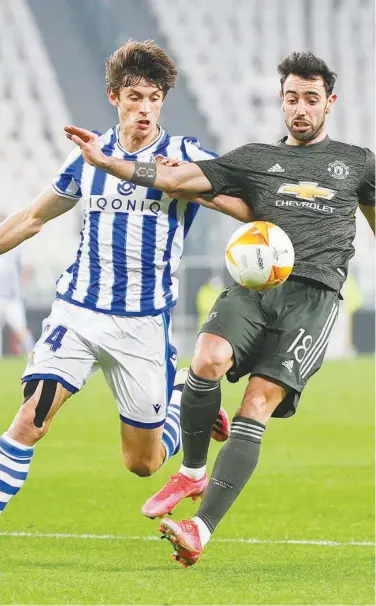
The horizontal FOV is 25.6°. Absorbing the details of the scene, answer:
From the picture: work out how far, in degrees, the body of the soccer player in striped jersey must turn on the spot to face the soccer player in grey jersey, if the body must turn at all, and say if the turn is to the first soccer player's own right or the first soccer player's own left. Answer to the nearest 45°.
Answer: approximately 45° to the first soccer player's own left

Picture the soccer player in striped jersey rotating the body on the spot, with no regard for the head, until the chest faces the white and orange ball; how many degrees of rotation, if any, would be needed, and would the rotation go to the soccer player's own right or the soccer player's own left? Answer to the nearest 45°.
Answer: approximately 45° to the soccer player's own left

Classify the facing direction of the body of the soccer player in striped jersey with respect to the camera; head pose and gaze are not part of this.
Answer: toward the camera

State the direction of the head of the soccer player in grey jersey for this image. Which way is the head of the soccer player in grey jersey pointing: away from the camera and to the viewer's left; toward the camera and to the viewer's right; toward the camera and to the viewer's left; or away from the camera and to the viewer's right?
toward the camera and to the viewer's left
